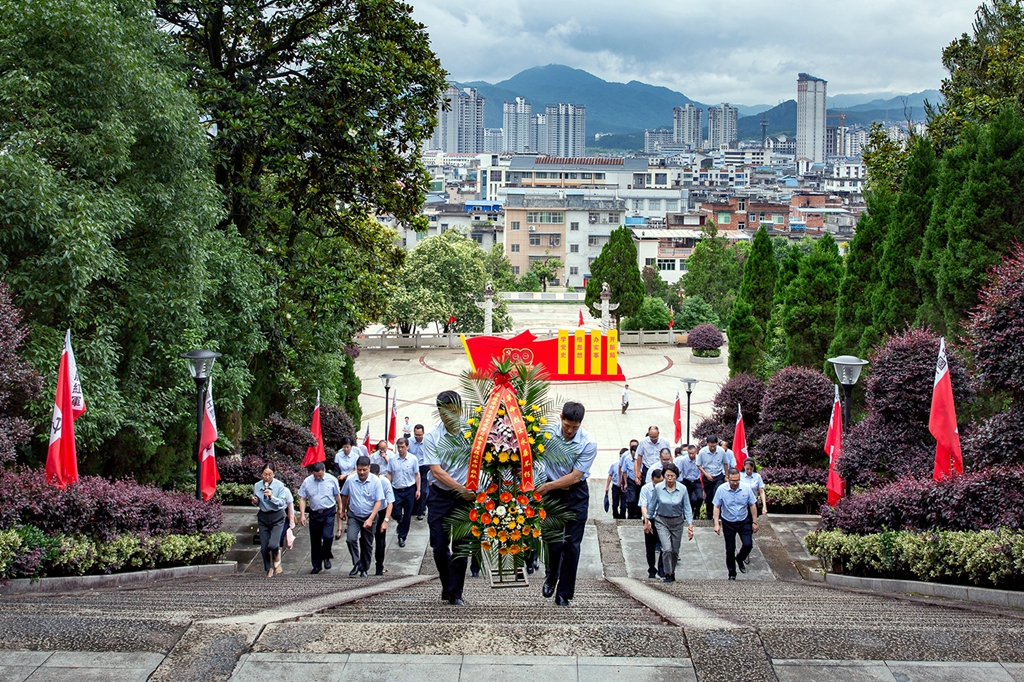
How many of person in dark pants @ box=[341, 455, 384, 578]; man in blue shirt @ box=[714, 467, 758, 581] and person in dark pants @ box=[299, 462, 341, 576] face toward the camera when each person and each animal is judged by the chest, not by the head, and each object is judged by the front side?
3

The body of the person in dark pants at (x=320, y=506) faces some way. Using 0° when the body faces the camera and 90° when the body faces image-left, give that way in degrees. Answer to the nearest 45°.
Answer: approximately 0°

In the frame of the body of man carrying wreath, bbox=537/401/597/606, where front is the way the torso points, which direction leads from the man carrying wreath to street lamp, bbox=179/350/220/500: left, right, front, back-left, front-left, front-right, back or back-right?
right

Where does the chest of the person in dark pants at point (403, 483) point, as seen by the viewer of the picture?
toward the camera

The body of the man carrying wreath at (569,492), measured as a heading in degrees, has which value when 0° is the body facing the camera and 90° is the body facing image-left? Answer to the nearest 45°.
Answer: approximately 45°

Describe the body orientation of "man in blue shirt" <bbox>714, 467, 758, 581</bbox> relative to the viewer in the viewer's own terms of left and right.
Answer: facing the viewer

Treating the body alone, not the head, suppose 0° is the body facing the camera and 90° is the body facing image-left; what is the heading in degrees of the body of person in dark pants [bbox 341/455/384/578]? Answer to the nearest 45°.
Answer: approximately 0°

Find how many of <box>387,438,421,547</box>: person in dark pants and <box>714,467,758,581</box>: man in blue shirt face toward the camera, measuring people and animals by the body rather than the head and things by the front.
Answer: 2

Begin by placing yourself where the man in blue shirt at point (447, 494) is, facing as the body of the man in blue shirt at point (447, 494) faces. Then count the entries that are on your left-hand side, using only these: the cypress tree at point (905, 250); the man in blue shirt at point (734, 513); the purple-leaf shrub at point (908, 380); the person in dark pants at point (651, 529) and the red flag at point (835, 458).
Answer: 5

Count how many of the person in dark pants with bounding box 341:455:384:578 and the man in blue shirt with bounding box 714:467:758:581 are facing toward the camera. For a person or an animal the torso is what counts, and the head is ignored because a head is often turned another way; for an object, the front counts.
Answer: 2

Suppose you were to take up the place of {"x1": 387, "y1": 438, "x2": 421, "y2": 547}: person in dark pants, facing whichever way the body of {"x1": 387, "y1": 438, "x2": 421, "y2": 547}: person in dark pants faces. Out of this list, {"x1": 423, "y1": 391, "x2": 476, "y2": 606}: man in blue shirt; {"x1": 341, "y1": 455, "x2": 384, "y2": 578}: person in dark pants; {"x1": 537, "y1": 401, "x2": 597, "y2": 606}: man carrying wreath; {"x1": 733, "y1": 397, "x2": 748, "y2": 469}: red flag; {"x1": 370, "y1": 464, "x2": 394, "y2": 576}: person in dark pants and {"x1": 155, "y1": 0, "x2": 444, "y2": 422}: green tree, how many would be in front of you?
4

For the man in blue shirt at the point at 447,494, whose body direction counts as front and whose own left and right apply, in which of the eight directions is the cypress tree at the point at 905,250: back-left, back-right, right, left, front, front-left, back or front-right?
left

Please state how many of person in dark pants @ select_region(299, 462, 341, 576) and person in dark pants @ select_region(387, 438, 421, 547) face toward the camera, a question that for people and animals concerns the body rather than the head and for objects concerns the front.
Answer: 2

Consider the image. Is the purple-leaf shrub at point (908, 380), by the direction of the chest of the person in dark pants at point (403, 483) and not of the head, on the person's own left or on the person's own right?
on the person's own left
